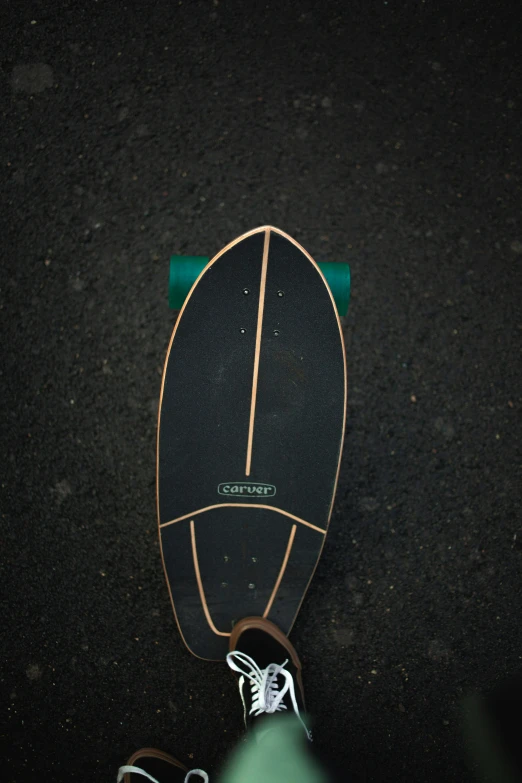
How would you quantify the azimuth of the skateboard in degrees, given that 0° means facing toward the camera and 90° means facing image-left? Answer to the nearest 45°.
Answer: approximately 180°
